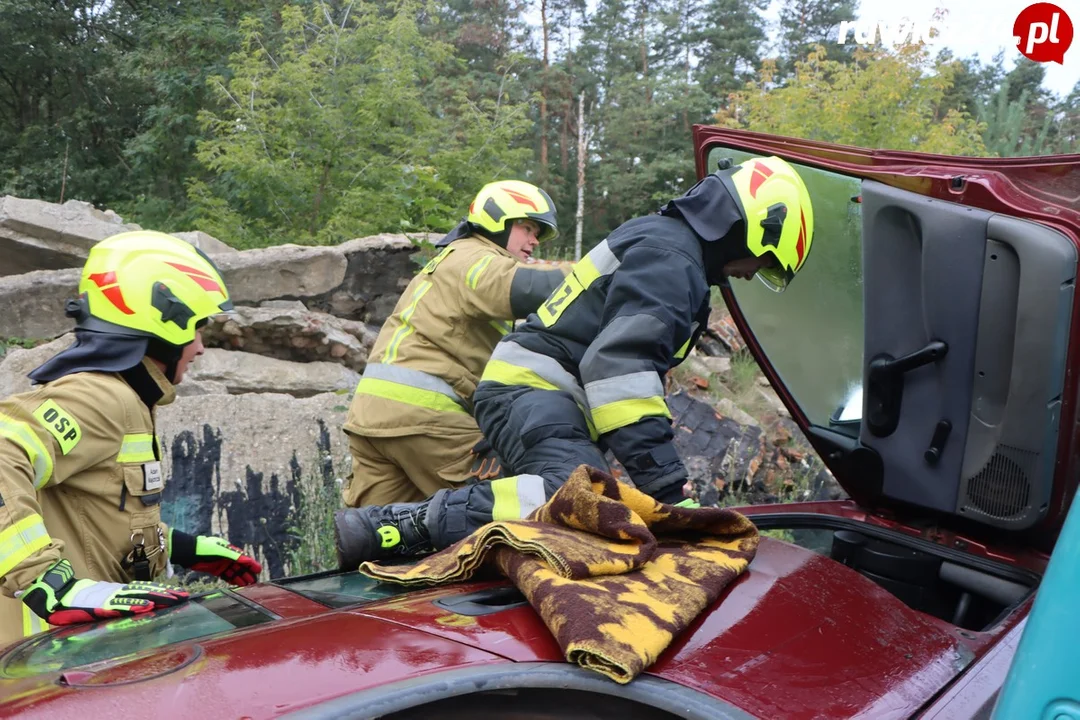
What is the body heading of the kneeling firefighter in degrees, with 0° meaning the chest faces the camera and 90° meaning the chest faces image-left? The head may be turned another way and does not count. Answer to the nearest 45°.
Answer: approximately 270°

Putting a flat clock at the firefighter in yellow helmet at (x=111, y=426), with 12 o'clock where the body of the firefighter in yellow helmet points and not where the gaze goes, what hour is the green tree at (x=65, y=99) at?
The green tree is roughly at 9 o'clock from the firefighter in yellow helmet.

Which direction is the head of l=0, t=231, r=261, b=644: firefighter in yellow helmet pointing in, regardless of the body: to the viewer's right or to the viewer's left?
to the viewer's right

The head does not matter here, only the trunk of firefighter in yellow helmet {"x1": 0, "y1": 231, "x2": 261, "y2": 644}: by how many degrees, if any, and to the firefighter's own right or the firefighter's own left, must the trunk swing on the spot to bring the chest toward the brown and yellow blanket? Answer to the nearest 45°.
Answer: approximately 45° to the firefighter's own right

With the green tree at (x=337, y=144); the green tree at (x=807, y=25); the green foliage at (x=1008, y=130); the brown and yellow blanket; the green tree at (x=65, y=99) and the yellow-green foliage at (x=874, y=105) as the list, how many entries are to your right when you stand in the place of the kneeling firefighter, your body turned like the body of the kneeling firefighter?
1

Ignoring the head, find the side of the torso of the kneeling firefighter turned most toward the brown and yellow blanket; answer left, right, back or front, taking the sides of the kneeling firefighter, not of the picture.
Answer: right

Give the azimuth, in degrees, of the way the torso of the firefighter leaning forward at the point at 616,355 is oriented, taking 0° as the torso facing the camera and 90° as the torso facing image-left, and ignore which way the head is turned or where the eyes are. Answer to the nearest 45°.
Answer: approximately 270°

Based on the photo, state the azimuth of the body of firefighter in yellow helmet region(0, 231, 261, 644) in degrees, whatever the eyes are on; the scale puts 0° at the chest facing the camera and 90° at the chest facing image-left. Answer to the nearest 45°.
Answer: approximately 270°

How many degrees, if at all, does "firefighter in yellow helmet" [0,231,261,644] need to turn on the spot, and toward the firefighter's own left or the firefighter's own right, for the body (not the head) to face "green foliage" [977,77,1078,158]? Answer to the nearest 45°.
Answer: approximately 45° to the firefighter's own left

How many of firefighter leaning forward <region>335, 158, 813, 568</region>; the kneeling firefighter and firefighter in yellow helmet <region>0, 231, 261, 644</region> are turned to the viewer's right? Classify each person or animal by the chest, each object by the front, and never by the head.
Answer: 3
